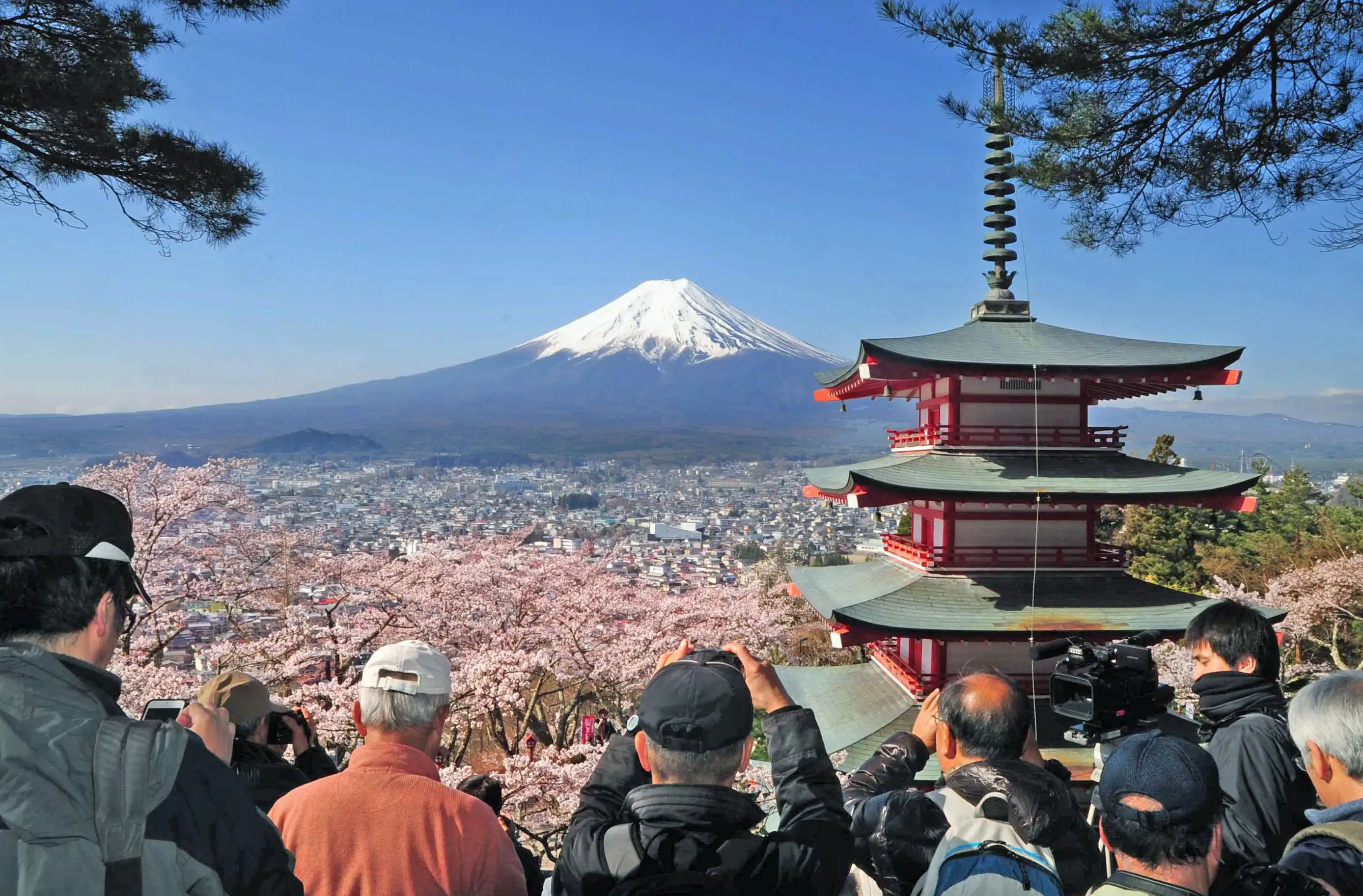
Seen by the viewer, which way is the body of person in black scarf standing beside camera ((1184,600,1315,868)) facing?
to the viewer's left

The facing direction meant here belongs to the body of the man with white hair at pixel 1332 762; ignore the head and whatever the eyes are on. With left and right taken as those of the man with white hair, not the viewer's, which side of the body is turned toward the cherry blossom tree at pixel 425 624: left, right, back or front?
front

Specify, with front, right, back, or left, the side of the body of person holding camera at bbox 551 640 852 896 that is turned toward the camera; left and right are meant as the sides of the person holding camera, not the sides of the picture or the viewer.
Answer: back

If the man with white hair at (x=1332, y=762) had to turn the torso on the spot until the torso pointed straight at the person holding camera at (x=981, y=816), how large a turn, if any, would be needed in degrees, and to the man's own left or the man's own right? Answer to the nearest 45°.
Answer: approximately 90° to the man's own left

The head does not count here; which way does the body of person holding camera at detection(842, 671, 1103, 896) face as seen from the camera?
away from the camera

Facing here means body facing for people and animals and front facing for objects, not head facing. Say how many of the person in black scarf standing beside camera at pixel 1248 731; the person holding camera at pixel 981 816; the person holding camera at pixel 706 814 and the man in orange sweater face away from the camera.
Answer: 3

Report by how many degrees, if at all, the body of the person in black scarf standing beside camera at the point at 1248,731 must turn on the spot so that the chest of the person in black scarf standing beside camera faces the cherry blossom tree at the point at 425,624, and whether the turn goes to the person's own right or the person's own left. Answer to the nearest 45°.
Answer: approximately 45° to the person's own right

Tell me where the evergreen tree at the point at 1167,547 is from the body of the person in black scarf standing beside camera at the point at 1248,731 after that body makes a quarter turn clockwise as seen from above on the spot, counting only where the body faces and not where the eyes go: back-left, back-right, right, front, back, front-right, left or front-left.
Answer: front

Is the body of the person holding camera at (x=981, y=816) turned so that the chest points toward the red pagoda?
yes

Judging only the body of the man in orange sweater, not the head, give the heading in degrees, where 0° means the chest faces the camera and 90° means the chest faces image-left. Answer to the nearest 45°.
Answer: approximately 180°

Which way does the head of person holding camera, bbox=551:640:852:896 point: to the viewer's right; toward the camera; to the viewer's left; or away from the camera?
away from the camera

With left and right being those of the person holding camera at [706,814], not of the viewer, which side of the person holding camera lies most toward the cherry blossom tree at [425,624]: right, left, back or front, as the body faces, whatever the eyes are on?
front

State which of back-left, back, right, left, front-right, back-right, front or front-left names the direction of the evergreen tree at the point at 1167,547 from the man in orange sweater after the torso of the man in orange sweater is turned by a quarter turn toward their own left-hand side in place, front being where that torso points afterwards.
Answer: back-right

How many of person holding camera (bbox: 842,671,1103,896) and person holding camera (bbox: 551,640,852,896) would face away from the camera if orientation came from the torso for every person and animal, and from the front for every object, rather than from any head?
2

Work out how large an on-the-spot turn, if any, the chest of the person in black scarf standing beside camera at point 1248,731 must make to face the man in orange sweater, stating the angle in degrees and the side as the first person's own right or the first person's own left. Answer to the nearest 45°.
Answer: approximately 45° to the first person's own left

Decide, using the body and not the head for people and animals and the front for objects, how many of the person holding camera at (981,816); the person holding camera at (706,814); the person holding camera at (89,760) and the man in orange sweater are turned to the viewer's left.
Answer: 0

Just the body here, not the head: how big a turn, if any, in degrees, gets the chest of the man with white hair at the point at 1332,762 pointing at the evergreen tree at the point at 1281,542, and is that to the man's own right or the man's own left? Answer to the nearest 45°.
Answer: approximately 45° to the man's own right

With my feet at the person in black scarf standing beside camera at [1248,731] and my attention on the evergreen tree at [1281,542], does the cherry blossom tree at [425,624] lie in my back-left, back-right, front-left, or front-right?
front-left

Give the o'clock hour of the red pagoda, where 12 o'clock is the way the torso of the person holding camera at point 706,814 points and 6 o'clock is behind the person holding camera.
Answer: The red pagoda is roughly at 1 o'clock from the person holding camera.

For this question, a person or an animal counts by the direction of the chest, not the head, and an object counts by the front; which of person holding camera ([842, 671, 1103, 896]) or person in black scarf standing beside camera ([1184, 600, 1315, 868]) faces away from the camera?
person holding camera ([842, 671, 1103, 896])

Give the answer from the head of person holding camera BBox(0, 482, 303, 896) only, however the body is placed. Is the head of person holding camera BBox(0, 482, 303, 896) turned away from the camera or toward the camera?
away from the camera
